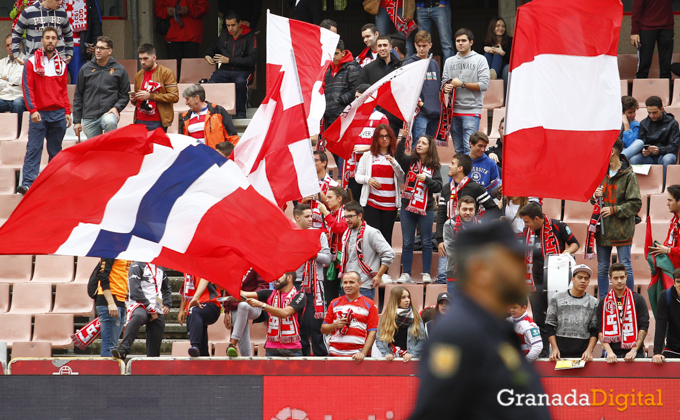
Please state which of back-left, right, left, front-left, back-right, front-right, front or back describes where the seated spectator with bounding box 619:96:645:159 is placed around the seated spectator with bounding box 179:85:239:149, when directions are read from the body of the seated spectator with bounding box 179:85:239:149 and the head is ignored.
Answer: back-left

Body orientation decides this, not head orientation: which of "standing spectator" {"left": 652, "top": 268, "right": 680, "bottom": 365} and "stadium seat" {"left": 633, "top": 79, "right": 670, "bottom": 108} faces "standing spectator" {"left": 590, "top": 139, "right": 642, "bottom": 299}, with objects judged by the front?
the stadium seat

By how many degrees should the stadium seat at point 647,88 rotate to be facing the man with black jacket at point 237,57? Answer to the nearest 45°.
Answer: approximately 90° to its right

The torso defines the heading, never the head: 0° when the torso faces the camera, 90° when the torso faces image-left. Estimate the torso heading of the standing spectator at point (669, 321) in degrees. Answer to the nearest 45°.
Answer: approximately 0°

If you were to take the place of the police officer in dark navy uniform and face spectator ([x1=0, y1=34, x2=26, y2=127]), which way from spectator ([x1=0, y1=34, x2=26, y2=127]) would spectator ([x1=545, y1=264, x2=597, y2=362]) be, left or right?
right

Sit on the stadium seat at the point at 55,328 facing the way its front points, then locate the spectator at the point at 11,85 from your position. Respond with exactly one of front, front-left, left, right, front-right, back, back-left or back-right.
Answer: back

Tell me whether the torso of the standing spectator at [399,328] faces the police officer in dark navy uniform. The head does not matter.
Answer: yes

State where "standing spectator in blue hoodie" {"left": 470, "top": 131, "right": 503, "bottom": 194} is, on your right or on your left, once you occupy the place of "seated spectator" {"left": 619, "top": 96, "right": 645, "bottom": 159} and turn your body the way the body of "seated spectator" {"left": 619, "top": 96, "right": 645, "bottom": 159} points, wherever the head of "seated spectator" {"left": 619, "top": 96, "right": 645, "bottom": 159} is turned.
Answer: on your right
